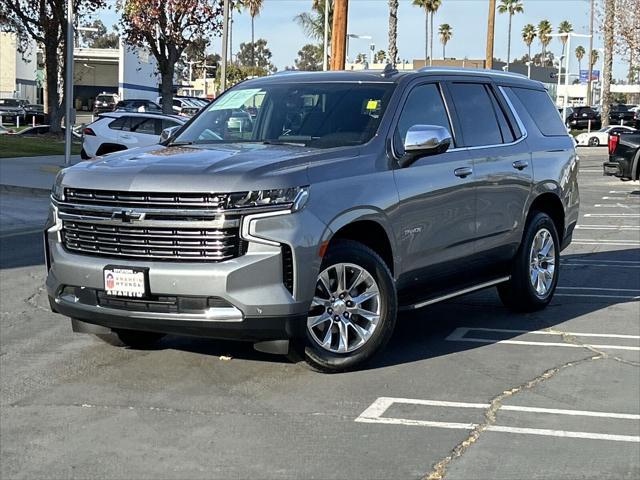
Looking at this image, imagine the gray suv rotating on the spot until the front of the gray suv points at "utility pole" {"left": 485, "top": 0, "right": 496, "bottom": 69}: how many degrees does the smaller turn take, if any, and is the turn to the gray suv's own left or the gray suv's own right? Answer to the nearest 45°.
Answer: approximately 135° to the gray suv's own right

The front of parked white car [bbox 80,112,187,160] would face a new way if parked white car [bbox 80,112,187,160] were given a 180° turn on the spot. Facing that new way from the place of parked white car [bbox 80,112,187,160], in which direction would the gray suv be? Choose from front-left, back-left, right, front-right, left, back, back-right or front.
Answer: left

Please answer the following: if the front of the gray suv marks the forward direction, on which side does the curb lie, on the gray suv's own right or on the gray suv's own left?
on the gray suv's own right

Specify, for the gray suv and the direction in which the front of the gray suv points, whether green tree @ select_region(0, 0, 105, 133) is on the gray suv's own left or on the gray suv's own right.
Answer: on the gray suv's own right

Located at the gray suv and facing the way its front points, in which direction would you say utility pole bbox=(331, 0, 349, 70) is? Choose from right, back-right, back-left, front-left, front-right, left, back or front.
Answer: back-right

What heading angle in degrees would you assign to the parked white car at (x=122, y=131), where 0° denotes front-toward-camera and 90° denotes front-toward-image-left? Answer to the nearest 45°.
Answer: approximately 270°

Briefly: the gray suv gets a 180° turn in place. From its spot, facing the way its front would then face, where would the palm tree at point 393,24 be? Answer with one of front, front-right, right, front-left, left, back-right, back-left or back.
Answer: front-left

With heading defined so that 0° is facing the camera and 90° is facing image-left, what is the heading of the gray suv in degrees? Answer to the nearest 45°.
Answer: approximately 45°
